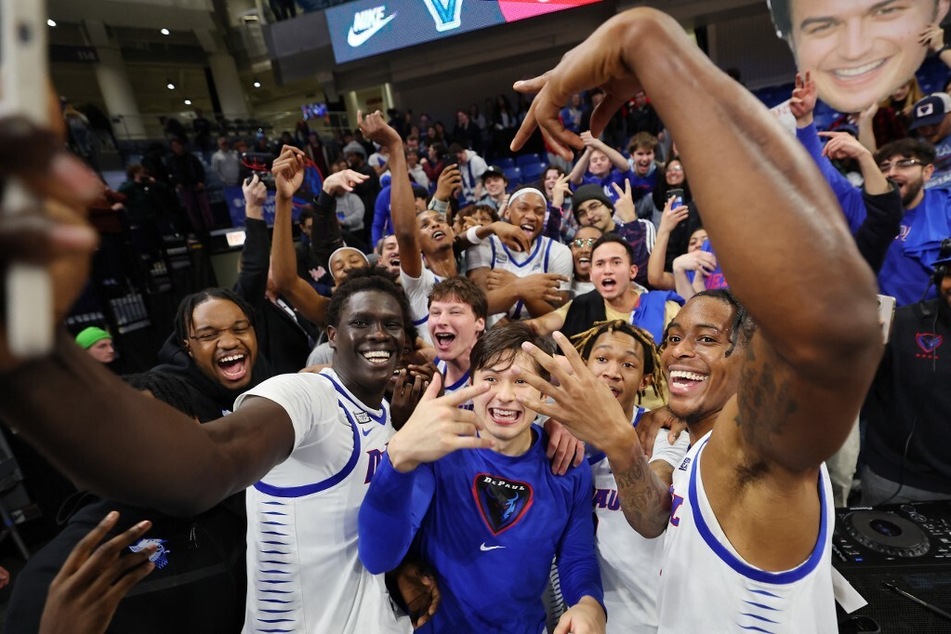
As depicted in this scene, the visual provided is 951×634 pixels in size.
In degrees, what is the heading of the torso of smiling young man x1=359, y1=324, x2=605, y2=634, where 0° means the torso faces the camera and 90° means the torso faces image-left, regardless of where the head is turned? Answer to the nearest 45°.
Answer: approximately 0°

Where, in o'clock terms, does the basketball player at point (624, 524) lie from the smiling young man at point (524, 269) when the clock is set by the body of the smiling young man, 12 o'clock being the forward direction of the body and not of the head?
The basketball player is roughly at 12 o'clock from the smiling young man.

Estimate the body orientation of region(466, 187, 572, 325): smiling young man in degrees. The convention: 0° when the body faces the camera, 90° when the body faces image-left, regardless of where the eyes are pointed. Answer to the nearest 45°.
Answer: approximately 0°

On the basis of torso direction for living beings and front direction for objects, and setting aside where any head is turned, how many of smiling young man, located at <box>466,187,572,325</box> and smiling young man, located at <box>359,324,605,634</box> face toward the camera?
2

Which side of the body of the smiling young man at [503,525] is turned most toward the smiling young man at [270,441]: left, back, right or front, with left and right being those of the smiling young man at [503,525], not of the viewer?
right
